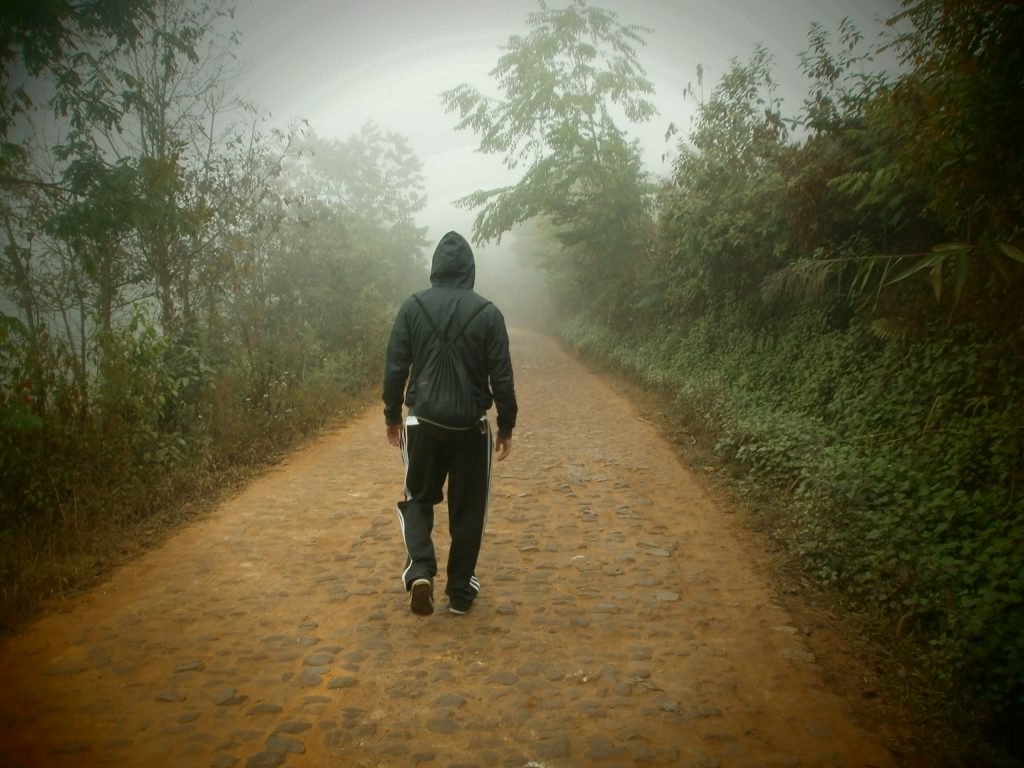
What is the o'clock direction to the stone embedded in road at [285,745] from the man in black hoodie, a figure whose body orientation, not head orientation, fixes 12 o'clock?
The stone embedded in road is roughly at 7 o'clock from the man in black hoodie.

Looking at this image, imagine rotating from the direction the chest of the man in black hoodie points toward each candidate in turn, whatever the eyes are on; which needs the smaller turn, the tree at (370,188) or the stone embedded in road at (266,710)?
the tree

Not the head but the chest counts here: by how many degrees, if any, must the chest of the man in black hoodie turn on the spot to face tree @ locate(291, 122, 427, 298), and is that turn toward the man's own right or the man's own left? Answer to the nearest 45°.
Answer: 0° — they already face it

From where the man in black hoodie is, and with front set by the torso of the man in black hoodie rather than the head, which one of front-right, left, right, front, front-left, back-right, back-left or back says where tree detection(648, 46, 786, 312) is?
front-right

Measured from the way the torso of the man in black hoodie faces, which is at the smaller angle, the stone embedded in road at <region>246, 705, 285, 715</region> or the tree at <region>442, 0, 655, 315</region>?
the tree

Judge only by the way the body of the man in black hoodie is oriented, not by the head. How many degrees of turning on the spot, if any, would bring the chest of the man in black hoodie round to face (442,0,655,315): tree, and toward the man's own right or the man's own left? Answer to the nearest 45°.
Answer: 0° — they already face it

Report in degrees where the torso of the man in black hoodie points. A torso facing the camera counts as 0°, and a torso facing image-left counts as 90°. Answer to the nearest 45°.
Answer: approximately 180°

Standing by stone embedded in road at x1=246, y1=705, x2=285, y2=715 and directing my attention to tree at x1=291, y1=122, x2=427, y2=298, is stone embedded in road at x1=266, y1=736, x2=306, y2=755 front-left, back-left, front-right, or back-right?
back-right

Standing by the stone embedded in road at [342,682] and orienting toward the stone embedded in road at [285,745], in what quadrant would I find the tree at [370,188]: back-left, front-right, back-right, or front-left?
back-right

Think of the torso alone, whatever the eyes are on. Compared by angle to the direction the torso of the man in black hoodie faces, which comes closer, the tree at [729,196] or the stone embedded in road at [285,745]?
the tree

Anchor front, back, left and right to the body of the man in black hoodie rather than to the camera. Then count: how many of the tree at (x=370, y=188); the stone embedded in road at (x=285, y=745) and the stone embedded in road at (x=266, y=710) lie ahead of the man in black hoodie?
1

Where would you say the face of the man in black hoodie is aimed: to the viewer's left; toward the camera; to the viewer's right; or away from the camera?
away from the camera
